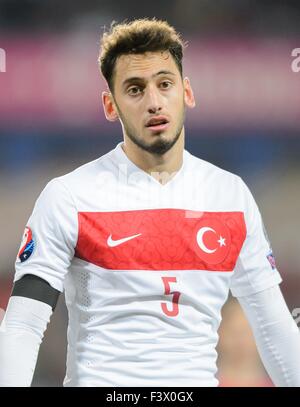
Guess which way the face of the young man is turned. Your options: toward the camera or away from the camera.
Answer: toward the camera

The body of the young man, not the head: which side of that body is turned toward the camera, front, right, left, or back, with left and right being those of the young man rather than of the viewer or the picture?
front
